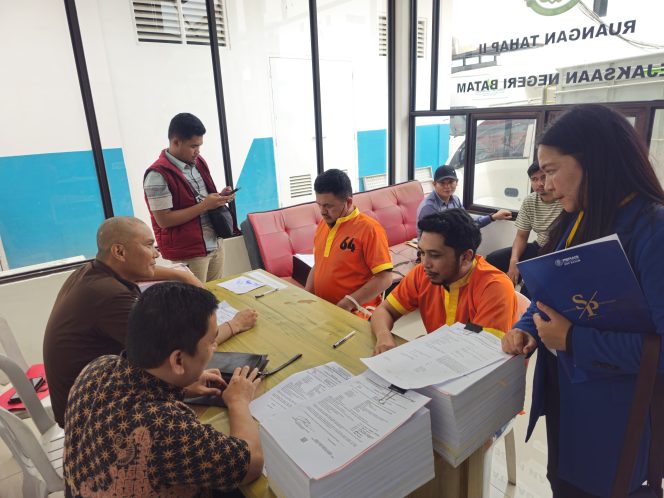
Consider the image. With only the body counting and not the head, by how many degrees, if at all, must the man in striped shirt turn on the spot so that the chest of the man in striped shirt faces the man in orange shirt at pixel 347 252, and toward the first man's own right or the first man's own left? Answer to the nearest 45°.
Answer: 0° — they already face them

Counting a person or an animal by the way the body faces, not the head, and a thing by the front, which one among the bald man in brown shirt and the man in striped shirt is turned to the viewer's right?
the bald man in brown shirt

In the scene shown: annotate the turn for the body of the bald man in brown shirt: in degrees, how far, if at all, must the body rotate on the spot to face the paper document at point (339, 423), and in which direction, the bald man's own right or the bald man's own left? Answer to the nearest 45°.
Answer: approximately 45° to the bald man's own right

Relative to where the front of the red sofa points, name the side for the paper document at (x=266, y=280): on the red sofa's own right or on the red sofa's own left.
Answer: on the red sofa's own right

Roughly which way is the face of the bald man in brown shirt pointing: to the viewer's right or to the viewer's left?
to the viewer's right

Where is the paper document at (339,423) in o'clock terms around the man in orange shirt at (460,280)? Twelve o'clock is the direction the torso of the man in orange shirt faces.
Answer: The paper document is roughly at 11 o'clock from the man in orange shirt.

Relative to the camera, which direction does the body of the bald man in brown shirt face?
to the viewer's right

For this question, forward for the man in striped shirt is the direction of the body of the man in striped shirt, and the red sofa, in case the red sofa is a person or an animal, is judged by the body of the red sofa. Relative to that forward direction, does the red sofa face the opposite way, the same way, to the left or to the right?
to the left

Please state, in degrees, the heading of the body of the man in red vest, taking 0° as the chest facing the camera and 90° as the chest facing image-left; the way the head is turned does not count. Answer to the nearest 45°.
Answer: approximately 315°

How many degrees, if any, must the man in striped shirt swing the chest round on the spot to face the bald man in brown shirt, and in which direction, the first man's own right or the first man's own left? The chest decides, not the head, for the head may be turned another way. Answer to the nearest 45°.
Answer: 0° — they already face them

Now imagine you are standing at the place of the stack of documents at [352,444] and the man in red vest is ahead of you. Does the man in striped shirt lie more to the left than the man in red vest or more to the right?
right

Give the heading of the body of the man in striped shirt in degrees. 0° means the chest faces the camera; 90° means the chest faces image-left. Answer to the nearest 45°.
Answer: approximately 45°
